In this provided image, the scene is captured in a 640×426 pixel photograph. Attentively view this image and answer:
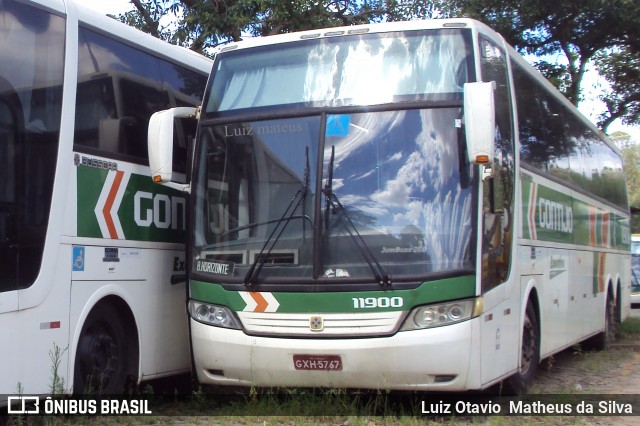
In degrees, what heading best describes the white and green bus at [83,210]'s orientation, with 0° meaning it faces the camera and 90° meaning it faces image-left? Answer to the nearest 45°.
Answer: approximately 45°

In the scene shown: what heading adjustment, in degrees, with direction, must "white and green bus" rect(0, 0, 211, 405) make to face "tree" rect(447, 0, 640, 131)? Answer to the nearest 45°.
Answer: approximately 180°

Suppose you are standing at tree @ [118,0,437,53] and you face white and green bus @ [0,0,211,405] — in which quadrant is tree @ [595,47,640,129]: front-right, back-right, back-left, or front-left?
back-left

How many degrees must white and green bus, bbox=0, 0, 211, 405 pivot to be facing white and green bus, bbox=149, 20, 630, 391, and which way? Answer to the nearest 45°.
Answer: approximately 135° to its left

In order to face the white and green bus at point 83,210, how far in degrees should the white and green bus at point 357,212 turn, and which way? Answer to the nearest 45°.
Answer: approximately 45° to its right

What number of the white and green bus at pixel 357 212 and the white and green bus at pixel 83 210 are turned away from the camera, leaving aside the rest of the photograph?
0

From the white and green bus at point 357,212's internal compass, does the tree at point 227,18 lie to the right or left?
on its right

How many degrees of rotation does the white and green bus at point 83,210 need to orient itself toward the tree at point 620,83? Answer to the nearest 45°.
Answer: approximately 180°
